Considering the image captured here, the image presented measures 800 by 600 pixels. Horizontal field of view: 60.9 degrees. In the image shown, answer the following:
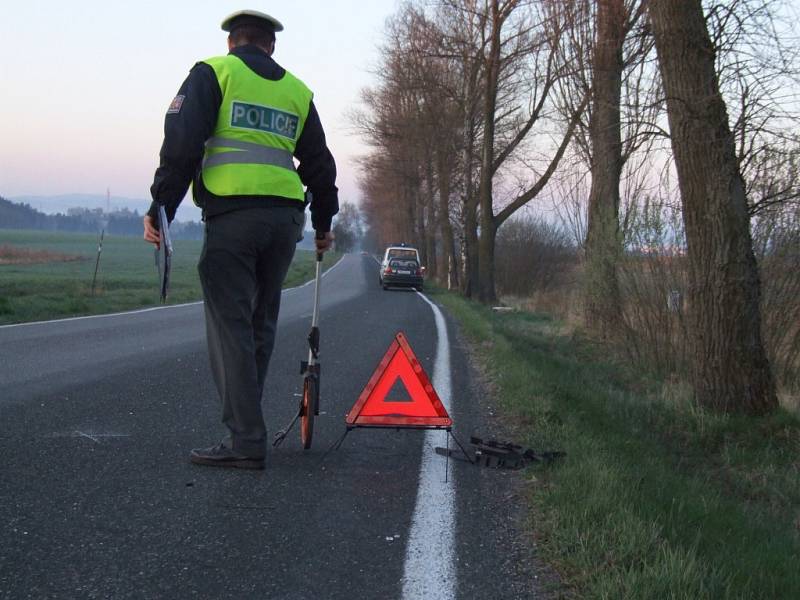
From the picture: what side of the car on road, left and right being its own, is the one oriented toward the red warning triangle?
back

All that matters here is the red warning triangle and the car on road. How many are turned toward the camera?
1

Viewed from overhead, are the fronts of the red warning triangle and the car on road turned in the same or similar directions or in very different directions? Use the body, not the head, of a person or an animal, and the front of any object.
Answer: very different directions

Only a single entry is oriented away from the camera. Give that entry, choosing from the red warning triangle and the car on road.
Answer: the car on road

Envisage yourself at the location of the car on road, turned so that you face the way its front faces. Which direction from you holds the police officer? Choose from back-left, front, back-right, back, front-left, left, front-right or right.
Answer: back

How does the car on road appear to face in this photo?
away from the camera

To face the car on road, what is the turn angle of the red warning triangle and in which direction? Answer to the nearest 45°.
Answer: approximately 180°

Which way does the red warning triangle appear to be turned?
toward the camera

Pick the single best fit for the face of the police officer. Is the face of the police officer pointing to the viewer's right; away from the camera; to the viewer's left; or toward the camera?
away from the camera
